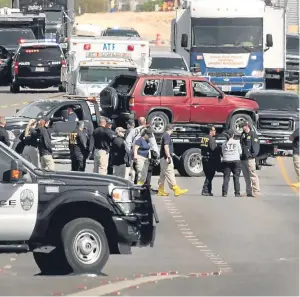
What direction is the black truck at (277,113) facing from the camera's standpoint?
toward the camera

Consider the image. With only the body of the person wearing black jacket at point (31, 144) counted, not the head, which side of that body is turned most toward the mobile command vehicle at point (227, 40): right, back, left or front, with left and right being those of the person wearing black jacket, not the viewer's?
front

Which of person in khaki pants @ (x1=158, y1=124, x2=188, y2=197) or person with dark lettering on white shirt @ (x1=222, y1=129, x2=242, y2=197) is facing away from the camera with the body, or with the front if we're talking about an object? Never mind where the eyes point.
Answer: the person with dark lettering on white shirt

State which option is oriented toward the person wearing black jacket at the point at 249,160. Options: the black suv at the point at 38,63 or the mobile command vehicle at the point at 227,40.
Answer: the mobile command vehicle

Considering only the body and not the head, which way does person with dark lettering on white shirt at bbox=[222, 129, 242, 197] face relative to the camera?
away from the camera

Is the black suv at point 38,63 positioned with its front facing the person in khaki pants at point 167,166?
no
